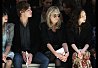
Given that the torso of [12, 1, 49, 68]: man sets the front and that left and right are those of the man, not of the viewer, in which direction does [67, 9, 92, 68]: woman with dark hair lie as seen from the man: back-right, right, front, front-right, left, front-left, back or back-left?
left

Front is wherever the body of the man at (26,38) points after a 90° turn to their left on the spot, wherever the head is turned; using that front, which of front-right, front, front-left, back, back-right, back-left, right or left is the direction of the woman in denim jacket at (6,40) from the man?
back

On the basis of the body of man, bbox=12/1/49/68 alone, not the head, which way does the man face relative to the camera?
toward the camera

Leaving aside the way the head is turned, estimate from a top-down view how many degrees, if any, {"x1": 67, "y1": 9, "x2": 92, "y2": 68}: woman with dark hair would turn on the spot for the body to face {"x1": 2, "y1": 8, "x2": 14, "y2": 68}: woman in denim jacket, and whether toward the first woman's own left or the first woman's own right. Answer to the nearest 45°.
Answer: approximately 90° to the first woman's own right

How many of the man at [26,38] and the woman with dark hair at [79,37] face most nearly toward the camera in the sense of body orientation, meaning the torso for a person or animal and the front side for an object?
2

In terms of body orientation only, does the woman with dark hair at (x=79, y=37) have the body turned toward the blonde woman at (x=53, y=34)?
no

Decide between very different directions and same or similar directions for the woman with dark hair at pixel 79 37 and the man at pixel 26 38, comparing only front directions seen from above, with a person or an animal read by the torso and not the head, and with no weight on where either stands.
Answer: same or similar directions

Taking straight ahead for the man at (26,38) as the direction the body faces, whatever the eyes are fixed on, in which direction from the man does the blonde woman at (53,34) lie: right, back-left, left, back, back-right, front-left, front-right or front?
left
